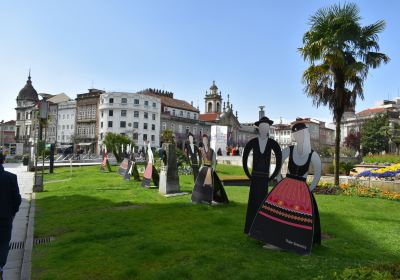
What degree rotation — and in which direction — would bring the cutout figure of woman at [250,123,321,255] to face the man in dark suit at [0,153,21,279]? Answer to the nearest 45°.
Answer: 0° — it already faces them

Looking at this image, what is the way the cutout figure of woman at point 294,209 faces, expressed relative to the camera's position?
facing the viewer and to the left of the viewer

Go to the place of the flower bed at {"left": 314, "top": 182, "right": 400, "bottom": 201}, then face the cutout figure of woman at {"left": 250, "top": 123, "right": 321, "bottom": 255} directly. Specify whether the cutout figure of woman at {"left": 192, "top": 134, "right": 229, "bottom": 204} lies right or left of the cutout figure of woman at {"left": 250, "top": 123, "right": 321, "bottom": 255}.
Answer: right

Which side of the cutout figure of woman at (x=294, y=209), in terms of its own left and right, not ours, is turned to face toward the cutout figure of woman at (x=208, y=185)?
right

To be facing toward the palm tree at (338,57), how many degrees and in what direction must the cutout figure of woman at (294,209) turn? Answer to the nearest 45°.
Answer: approximately 135° to its right

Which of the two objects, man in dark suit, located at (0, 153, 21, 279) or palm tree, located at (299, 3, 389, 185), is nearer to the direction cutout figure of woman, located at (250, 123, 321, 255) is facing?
the man in dark suit

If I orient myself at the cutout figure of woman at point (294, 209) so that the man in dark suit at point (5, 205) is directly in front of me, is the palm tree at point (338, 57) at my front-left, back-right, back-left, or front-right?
back-right

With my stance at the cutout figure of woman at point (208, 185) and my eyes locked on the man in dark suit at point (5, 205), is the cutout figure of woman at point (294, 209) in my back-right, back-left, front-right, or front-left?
front-left
